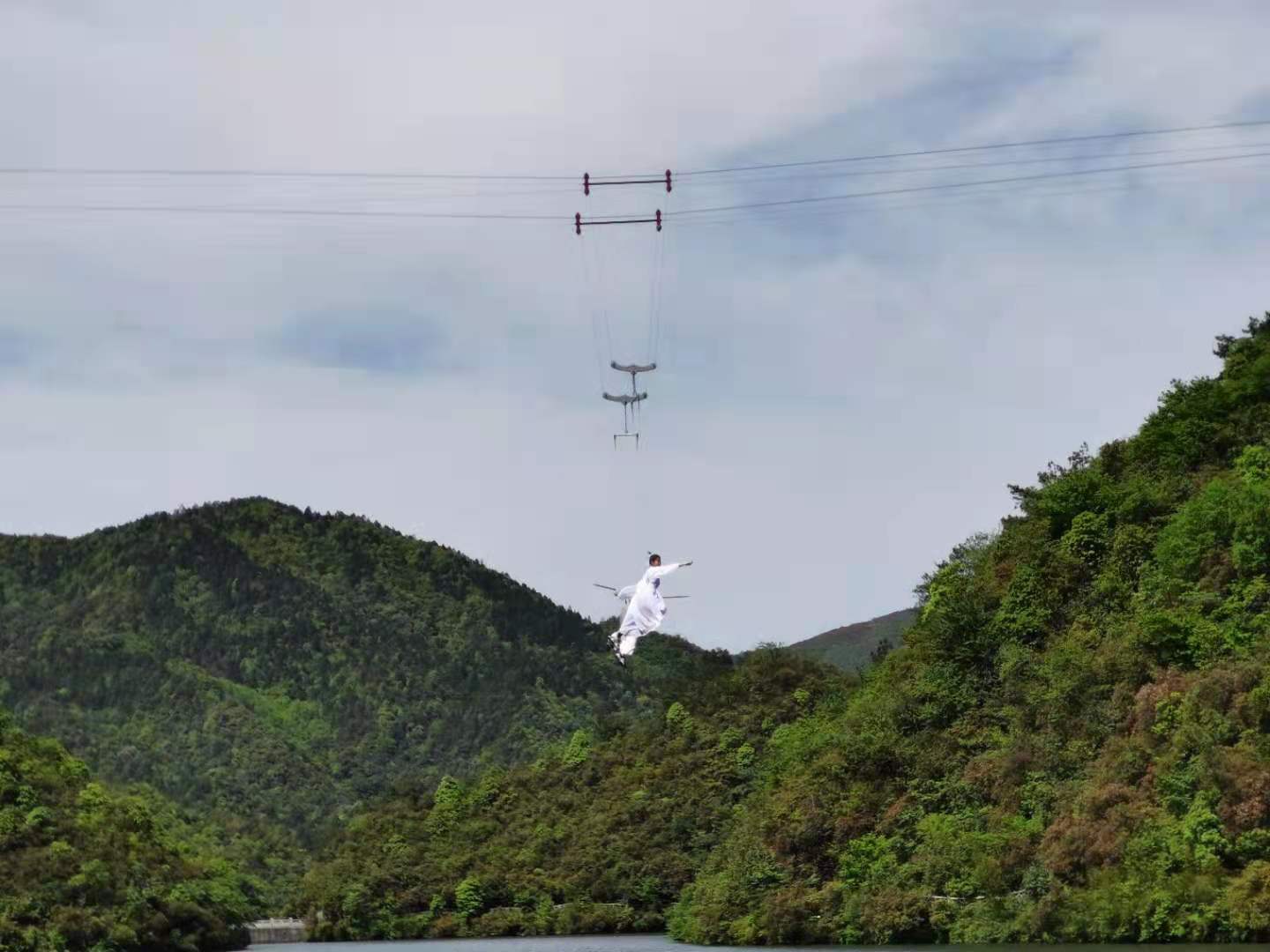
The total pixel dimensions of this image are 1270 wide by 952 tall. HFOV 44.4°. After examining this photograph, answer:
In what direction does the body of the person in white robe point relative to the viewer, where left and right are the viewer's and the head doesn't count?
facing the viewer and to the right of the viewer
